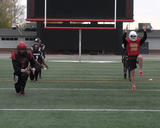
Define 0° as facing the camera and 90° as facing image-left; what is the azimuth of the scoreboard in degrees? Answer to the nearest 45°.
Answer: approximately 0°

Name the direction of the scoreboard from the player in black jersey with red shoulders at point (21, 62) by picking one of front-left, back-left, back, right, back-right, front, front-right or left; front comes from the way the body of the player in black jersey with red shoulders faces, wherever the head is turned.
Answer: back

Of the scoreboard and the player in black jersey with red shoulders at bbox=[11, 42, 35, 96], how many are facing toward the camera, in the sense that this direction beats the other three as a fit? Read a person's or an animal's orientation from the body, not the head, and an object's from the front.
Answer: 2

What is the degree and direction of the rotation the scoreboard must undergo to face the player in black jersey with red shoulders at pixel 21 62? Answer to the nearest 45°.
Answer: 0° — it already faces them
